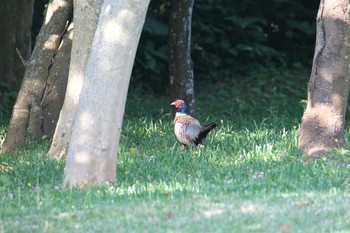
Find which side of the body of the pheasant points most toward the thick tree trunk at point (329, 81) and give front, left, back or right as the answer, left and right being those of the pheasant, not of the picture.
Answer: back

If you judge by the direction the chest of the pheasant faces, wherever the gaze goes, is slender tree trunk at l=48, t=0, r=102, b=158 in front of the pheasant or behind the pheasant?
in front

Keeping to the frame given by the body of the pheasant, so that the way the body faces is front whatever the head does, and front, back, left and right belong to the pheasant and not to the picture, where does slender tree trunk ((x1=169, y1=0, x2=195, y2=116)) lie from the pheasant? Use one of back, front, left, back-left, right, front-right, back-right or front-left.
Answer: right

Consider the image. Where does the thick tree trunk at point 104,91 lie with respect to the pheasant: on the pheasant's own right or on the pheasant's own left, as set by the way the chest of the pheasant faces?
on the pheasant's own left

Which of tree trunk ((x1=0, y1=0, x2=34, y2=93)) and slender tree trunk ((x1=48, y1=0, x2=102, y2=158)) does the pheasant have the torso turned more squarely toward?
the slender tree trunk

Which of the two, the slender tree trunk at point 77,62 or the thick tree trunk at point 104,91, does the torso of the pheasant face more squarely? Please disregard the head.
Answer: the slender tree trunk

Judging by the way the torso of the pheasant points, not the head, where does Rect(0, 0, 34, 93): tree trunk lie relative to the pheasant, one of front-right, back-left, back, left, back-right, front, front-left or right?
front-right

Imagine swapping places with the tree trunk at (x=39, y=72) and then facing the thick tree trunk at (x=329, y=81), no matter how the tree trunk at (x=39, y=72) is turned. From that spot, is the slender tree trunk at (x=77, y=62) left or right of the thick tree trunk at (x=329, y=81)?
right

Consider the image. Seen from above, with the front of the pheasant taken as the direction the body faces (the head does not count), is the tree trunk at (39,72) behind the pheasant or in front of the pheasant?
in front

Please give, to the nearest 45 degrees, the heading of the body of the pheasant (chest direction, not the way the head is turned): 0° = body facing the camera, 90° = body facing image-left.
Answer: approximately 90°

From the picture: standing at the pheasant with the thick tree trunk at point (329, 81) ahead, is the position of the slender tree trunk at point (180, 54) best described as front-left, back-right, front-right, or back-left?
back-left
